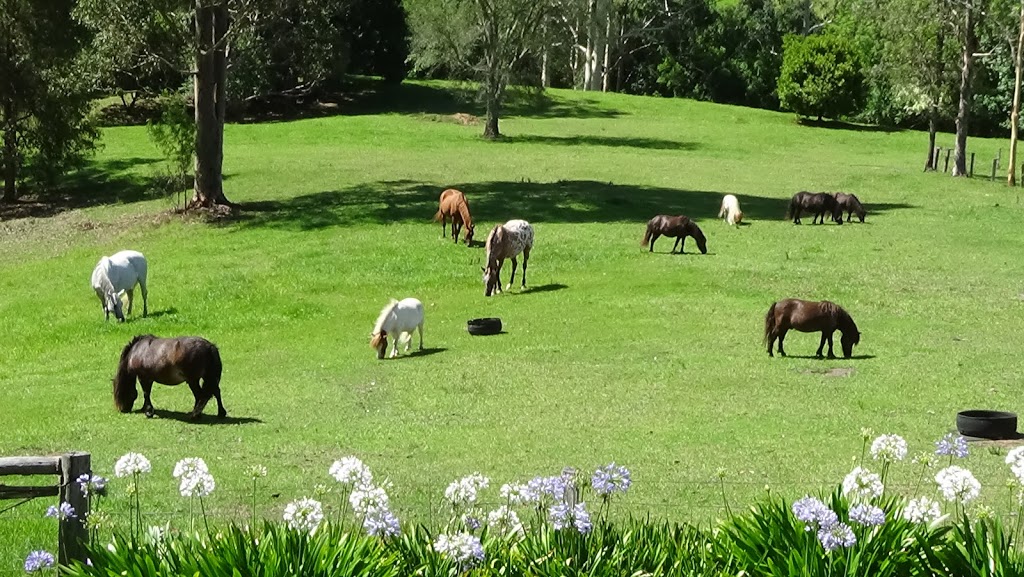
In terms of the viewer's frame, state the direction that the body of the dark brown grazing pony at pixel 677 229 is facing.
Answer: to the viewer's right

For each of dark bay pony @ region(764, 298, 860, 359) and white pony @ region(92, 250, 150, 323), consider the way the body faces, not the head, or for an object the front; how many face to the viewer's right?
1

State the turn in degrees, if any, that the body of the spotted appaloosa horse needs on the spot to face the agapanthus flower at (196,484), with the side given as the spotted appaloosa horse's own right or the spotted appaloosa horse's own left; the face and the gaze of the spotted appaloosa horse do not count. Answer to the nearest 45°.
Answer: approximately 45° to the spotted appaloosa horse's own left

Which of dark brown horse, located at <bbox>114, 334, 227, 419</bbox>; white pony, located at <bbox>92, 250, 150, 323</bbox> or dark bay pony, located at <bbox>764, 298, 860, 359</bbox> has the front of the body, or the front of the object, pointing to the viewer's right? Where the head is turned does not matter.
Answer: the dark bay pony

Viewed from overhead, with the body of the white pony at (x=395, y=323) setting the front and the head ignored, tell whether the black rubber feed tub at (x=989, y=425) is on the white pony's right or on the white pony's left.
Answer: on the white pony's left

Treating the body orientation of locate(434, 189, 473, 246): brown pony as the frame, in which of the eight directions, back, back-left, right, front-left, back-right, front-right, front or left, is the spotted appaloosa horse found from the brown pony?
front-right

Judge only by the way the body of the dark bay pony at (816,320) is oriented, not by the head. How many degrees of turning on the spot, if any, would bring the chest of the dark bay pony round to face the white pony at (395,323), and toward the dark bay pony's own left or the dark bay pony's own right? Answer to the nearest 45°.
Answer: approximately 180°

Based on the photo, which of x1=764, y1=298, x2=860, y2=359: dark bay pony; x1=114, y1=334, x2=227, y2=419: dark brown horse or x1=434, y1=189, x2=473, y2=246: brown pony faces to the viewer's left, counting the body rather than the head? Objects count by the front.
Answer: the dark brown horse

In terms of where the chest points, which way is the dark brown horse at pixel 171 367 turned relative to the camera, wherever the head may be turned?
to the viewer's left
